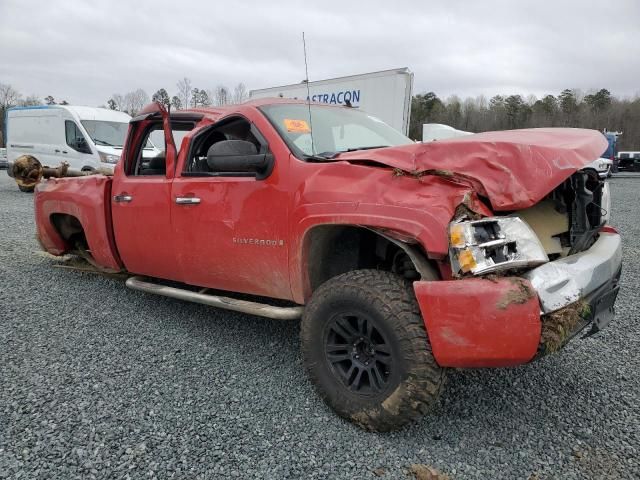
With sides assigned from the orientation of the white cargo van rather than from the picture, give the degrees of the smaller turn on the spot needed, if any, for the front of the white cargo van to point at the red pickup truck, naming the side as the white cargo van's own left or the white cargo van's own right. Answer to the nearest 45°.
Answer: approximately 45° to the white cargo van's own right

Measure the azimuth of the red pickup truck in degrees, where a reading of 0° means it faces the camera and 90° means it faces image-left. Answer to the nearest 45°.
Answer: approximately 315°

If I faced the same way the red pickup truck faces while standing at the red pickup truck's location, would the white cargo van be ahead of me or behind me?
behind

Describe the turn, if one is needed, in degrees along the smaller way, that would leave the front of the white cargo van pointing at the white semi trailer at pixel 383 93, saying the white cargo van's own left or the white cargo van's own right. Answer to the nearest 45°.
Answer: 0° — it already faces it

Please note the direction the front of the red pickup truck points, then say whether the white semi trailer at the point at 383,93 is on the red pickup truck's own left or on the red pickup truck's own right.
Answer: on the red pickup truck's own left
